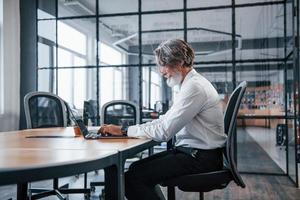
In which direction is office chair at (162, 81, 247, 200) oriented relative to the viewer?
to the viewer's left

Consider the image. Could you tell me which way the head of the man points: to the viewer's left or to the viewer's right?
to the viewer's left

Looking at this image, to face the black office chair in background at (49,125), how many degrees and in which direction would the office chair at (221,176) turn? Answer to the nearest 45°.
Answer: approximately 45° to its right

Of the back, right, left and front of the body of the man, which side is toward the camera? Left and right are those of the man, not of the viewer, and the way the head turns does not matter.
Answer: left
